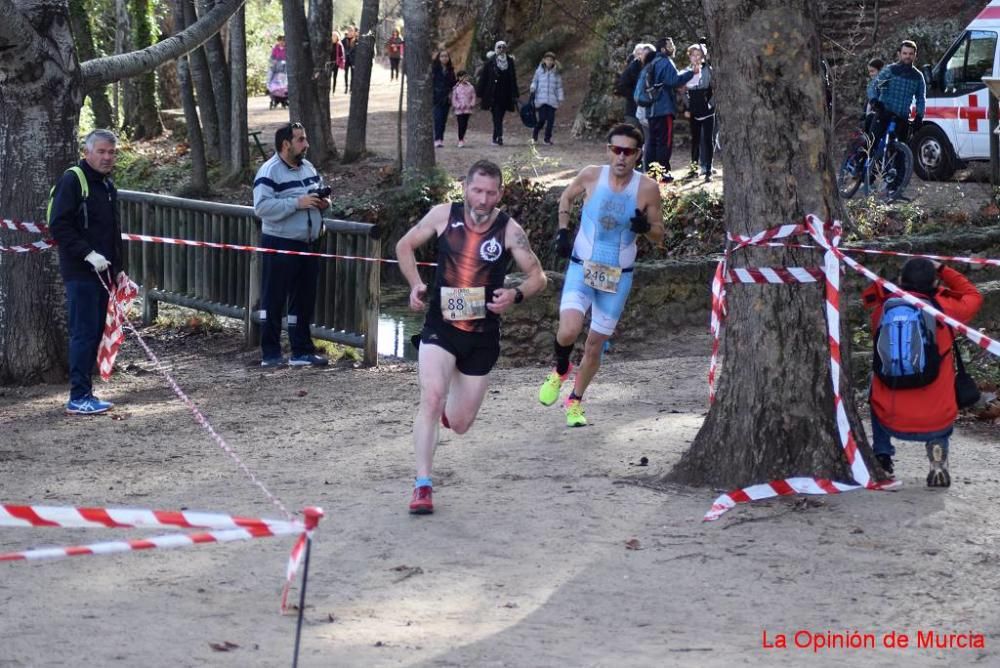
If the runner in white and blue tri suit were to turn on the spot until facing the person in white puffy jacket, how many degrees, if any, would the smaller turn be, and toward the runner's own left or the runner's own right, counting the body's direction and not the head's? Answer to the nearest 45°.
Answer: approximately 180°

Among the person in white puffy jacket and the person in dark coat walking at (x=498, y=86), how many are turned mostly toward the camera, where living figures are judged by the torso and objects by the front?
2

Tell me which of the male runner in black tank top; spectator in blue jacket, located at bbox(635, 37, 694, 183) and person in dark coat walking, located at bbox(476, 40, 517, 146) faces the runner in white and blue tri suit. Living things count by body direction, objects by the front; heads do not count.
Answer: the person in dark coat walking

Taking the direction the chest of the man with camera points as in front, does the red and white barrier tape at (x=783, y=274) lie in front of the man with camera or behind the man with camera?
in front

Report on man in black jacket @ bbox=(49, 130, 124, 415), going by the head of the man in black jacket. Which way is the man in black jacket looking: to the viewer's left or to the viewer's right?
to the viewer's right

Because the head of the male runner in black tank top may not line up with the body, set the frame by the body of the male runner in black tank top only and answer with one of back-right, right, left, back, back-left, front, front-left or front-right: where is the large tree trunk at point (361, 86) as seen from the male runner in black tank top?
back

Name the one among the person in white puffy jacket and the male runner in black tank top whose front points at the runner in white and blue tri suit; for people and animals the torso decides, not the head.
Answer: the person in white puffy jacket

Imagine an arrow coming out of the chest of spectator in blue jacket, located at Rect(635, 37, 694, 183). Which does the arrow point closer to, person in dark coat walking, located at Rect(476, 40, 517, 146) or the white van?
the white van

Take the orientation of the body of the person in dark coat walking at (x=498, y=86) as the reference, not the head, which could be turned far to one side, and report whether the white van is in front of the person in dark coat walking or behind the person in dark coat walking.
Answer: in front

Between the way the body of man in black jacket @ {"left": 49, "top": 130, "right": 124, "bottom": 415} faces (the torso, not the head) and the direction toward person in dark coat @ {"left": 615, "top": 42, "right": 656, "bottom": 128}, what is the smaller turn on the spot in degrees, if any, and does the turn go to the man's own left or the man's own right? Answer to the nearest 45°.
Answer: approximately 90° to the man's own left

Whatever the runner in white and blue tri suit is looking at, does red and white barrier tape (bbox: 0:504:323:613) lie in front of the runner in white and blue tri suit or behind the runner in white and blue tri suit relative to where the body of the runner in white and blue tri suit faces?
in front

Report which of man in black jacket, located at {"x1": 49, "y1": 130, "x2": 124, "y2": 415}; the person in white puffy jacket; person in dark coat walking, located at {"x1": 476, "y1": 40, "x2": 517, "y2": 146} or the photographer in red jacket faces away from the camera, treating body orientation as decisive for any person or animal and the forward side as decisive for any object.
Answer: the photographer in red jacket

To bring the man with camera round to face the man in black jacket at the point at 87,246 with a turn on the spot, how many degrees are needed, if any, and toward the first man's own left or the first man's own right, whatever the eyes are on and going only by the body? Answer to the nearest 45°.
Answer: approximately 90° to the first man's own right

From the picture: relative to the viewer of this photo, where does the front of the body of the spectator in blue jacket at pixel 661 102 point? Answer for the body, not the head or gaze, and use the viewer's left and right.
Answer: facing to the right of the viewer
